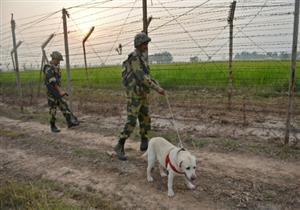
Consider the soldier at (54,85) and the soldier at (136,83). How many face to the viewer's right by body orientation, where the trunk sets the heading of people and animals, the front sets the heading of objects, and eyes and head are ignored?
2

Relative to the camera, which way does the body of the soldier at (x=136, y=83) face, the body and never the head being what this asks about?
to the viewer's right

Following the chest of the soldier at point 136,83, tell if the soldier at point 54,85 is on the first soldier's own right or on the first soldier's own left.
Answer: on the first soldier's own left

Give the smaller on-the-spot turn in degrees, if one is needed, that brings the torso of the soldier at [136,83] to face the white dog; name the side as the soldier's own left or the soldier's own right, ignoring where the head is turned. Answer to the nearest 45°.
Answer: approximately 90° to the soldier's own right

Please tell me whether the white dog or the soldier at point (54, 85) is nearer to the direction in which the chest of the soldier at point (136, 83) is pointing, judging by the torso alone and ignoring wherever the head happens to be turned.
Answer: the white dog

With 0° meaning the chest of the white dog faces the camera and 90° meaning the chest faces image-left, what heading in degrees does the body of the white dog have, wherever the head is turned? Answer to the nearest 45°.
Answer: approximately 315°

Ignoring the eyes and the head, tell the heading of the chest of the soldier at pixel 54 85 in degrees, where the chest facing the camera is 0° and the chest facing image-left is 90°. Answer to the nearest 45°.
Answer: approximately 270°

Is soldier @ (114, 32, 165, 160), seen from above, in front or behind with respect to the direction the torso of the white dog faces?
behind
